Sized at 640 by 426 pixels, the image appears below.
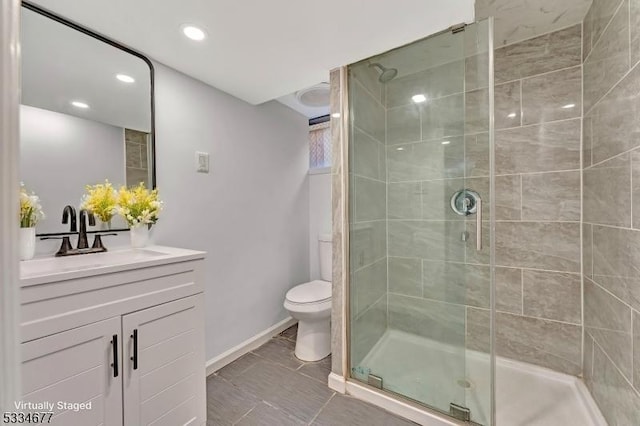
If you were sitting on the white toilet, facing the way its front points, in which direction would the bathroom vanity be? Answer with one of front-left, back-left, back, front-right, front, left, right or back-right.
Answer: front

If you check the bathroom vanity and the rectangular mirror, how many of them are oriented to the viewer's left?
0

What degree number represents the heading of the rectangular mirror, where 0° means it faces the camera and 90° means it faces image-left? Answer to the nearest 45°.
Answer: approximately 315°

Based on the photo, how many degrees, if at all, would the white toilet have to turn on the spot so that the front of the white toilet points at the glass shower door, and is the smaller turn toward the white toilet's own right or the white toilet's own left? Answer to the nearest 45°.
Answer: approximately 135° to the white toilet's own left

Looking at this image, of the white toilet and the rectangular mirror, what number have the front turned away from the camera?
0

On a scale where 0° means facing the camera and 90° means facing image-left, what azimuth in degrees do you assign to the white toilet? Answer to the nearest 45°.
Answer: approximately 45°

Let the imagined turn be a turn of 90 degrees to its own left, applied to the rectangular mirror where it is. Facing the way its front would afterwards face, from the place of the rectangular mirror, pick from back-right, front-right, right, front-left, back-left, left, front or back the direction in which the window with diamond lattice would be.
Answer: front-right

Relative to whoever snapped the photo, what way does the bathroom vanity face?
facing the viewer and to the right of the viewer
